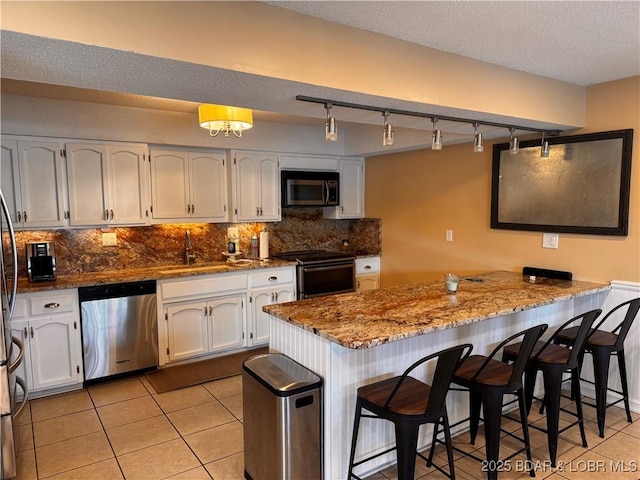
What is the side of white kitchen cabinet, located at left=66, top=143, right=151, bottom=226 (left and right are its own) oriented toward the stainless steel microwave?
left

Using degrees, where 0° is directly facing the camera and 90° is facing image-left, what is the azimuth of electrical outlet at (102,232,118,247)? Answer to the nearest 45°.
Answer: approximately 0°

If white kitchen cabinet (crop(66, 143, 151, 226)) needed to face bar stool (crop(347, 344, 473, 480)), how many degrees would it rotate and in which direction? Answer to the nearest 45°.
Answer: approximately 45° to its left

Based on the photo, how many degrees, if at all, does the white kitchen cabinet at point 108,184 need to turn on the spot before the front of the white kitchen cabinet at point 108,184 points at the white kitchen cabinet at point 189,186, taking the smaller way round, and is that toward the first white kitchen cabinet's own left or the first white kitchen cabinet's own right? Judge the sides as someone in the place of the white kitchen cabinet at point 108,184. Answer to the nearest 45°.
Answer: approximately 90° to the first white kitchen cabinet's own left

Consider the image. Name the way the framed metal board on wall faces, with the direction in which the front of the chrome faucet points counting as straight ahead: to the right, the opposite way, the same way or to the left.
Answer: to the right

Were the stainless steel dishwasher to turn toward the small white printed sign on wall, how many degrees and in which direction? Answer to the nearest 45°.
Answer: approximately 45° to its left

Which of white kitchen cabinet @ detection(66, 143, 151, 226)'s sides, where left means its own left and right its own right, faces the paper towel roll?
left
